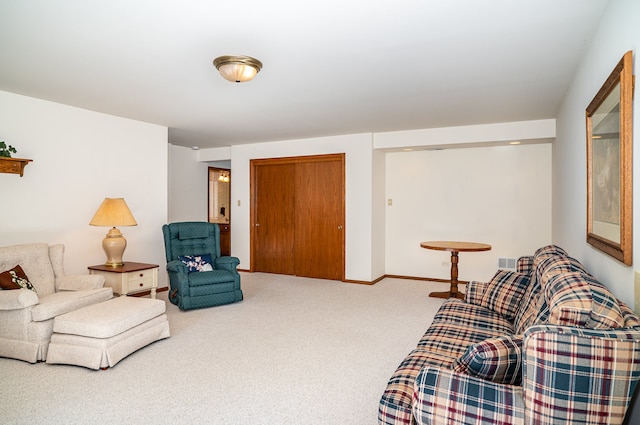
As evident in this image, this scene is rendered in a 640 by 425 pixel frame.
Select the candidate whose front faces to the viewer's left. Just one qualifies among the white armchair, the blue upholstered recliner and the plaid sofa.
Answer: the plaid sofa

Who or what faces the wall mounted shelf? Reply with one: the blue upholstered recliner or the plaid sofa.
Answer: the plaid sofa

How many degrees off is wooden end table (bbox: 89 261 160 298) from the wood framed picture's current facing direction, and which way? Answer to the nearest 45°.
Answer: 0° — it already faces it

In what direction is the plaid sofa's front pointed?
to the viewer's left

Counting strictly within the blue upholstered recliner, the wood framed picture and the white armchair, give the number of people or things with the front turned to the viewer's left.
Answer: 1

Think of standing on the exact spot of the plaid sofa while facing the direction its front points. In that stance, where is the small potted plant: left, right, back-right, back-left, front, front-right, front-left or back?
front

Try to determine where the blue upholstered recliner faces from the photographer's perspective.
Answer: facing the viewer and to the right of the viewer

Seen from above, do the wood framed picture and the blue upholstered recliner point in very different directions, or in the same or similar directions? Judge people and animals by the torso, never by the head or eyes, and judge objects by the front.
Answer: very different directions

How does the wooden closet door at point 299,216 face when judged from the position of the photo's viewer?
facing the viewer and to the left of the viewer

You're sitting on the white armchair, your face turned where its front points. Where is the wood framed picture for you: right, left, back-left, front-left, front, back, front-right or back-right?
front

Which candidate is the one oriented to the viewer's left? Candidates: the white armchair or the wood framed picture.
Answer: the wood framed picture

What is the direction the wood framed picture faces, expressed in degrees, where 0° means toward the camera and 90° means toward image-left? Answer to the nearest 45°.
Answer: approximately 90°

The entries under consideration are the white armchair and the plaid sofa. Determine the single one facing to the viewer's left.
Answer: the plaid sofa

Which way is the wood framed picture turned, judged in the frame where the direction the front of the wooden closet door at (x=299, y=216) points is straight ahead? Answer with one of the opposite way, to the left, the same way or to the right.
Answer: to the right

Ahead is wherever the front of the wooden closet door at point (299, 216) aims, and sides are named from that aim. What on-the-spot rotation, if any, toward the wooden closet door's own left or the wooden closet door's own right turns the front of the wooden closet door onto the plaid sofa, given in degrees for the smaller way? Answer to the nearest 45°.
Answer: approximately 45° to the wooden closet door's own left
